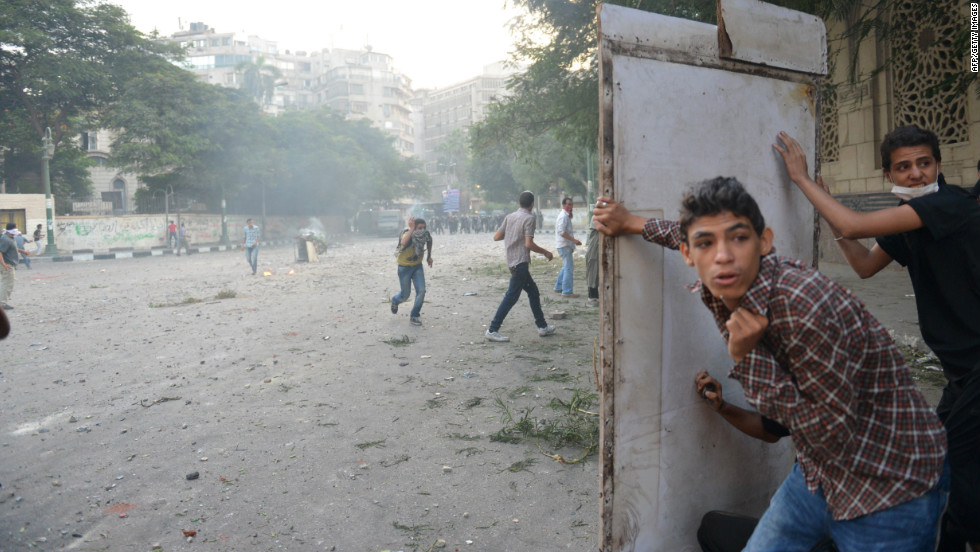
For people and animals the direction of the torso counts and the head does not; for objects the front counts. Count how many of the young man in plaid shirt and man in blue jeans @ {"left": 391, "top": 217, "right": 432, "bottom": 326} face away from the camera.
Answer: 0

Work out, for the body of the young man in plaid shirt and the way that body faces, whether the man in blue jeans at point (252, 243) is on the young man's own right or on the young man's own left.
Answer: on the young man's own right

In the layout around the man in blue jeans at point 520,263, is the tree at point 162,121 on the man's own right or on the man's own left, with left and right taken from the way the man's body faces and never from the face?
on the man's own left

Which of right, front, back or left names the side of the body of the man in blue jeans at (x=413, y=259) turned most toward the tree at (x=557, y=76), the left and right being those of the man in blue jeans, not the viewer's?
left

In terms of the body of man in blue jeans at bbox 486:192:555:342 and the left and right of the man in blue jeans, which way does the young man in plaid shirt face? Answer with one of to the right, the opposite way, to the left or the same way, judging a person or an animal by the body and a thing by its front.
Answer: the opposite way

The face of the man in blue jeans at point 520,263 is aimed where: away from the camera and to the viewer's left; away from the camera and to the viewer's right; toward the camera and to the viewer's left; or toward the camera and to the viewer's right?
away from the camera and to the viewer's right

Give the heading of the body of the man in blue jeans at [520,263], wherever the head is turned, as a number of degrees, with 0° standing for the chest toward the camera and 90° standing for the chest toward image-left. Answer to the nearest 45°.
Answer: approximately 225°

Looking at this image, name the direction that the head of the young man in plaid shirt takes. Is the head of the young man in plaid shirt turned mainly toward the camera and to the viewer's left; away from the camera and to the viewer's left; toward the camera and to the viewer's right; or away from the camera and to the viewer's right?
toward the camera and to the viewer's left

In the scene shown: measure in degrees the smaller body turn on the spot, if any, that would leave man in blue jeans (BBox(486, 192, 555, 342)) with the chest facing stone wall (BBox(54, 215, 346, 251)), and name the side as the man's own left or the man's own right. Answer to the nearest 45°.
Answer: approximately 90° to the man's own left

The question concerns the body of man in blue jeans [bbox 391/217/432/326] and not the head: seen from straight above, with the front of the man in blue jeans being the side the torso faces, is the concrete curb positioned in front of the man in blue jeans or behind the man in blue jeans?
behind
